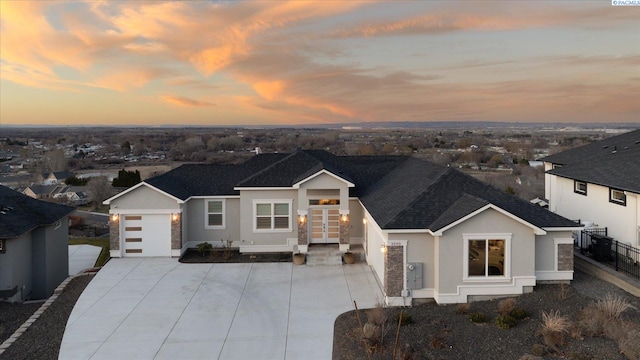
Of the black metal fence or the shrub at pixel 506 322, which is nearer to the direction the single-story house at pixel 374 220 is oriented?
the shrub

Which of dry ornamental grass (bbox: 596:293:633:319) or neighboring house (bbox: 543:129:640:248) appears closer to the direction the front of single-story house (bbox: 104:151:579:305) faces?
the dry ornamental grass

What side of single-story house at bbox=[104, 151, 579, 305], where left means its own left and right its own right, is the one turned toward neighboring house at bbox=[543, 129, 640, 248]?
left

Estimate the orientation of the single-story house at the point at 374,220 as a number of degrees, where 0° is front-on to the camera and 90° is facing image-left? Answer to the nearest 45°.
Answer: approximately 0°

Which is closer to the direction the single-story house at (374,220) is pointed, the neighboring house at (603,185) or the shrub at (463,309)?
the shrub

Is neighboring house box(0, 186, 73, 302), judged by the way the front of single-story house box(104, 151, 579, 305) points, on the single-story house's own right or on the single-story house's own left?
on the single-story house's own right

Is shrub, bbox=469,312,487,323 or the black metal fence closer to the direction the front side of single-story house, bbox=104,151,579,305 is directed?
the shrub
